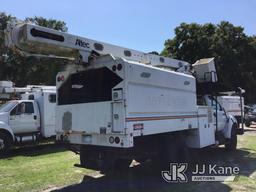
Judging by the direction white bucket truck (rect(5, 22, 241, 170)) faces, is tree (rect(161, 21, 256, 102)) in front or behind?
in front

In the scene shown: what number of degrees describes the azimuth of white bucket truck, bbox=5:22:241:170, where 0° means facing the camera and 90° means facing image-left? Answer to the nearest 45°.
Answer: approximately 225°

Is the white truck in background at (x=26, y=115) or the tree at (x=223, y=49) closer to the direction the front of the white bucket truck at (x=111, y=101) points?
the tree

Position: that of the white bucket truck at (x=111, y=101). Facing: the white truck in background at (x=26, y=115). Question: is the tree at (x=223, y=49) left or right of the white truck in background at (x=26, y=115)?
right

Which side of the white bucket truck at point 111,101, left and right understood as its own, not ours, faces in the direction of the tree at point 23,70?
left

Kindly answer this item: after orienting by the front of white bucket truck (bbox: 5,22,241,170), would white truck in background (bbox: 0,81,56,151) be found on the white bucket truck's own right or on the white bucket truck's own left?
on the white bucket truck's own left

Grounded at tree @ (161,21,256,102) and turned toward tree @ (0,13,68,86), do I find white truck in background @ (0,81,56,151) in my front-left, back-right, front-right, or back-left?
front-left
